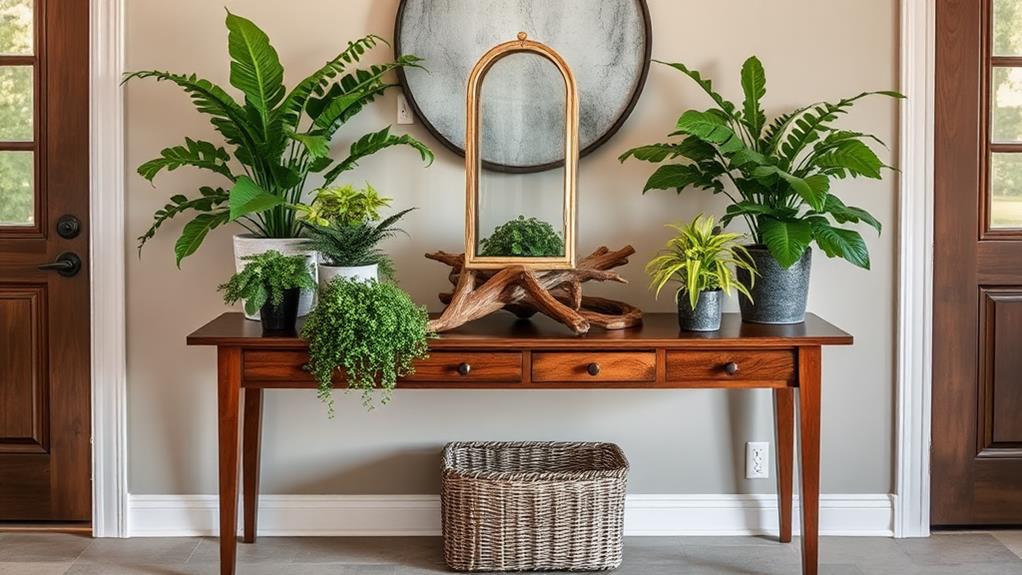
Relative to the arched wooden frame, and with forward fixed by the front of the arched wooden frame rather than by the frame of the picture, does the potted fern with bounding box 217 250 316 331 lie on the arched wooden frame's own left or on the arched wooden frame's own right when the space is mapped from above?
on the arched wooden frame's own right

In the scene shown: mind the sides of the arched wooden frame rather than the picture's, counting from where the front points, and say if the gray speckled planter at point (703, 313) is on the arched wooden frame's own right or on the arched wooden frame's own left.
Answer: on the arched wooden frame's own left

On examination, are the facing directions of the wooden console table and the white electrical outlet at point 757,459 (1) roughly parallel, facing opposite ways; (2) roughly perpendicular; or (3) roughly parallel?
roughly parallel

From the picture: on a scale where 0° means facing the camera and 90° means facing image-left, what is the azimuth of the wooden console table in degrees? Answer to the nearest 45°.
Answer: approximately 0°

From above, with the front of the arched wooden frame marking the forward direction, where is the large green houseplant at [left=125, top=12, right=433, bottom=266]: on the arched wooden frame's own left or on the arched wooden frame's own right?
on the arched wooden frame's own right

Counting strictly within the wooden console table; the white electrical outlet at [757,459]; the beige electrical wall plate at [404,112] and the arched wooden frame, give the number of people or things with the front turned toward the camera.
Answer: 4

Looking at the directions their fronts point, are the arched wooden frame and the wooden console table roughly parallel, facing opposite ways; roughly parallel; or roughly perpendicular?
roughly parallel

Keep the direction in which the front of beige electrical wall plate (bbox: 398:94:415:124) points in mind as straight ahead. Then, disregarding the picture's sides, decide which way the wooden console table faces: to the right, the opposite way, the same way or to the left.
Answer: the same way

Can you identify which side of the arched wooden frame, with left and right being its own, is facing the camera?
front

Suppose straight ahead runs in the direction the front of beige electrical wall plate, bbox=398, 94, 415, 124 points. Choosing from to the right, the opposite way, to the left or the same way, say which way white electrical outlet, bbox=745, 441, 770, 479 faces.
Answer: the same way
